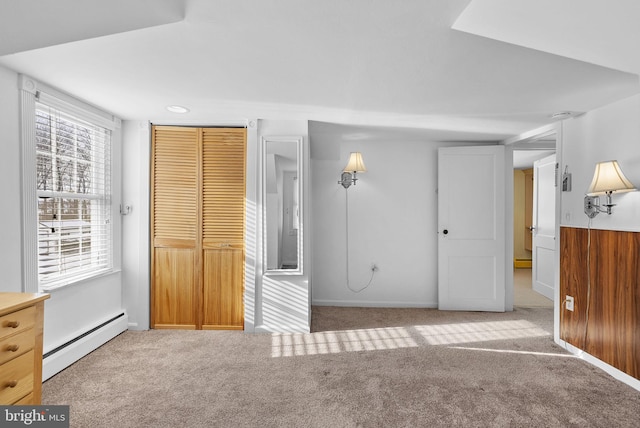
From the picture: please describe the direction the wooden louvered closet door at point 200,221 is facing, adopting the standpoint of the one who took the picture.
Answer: facing the viewer

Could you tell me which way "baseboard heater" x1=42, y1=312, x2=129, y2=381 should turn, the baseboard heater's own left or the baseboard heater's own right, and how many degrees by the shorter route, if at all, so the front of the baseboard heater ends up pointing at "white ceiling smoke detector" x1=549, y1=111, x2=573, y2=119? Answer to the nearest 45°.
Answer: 0° — it already faces it

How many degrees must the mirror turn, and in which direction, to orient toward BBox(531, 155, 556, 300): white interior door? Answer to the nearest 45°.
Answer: approximately 90° to its left

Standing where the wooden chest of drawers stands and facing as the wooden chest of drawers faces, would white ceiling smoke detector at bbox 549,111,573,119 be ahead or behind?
ahead

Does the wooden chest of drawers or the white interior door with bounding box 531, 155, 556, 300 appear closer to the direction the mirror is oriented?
the wooden chest of drawers

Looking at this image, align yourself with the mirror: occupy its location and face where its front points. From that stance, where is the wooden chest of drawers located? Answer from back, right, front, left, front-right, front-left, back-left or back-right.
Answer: front-right

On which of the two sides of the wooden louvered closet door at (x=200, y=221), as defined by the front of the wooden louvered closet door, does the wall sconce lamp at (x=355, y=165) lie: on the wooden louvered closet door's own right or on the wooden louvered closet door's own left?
on the wooden louvered closet door's own left

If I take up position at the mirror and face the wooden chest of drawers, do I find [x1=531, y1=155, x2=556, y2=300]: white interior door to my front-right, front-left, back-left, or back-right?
back-left

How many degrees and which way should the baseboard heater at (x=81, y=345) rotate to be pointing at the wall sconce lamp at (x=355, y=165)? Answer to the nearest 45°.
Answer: approximately 45° to its left

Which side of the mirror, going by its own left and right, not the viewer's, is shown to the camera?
front

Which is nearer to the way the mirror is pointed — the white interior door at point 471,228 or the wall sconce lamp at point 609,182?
the wall sconce lamp

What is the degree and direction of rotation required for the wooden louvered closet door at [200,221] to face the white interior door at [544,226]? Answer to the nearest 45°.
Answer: approximately 90° to its left

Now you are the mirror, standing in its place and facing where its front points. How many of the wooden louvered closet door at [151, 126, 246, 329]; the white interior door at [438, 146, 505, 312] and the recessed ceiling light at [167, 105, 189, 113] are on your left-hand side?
1

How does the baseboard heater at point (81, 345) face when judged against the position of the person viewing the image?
facing the viewer and to the right of the viewer

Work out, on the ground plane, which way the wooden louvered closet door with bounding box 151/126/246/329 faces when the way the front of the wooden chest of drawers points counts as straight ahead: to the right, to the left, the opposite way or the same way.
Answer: to the right

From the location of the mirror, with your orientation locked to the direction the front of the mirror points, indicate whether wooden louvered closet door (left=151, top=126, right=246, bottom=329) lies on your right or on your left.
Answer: on your right
